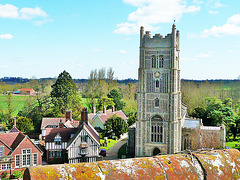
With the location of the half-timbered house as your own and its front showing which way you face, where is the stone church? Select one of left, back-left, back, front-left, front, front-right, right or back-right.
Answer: left

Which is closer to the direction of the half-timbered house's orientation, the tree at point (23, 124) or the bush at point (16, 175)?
the bush

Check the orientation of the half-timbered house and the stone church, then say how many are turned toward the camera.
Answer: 2

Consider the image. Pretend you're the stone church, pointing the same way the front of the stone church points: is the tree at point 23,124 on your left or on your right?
on your right

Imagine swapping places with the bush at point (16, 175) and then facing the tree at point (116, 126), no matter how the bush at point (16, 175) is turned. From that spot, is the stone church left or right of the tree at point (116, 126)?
right

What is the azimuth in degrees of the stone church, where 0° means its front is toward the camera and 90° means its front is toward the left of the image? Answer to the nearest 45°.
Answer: approximately 0°

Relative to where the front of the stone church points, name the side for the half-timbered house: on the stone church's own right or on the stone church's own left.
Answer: on the stone church's own right

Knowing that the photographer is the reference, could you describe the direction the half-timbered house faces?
facing the viewer

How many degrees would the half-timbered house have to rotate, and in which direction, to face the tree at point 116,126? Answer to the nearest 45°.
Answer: approximately 180°

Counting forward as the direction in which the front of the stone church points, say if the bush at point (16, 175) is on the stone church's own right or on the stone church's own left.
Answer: on the stone church's own right

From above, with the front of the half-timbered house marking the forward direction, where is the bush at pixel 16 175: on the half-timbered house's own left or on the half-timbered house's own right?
on the half-timbered house's own right

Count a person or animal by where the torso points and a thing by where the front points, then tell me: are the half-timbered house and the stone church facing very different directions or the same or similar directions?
same or similar directions

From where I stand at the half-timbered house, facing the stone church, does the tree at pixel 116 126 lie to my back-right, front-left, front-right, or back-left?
front-left
